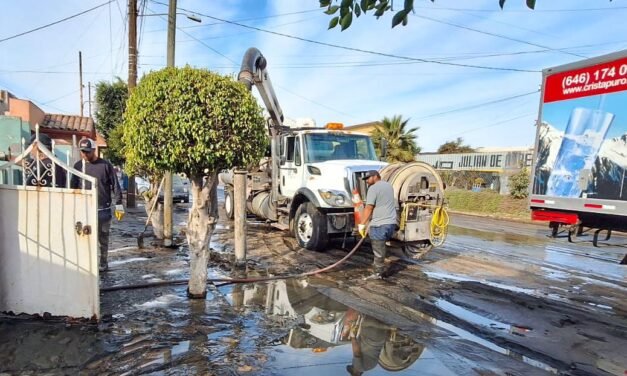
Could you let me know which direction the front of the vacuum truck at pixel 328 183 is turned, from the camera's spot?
facing the viewer and to the right of the viewer

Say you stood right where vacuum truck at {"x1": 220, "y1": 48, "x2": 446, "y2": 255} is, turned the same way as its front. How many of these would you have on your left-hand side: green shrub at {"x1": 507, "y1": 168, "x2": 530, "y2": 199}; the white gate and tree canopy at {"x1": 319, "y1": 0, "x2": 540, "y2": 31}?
1

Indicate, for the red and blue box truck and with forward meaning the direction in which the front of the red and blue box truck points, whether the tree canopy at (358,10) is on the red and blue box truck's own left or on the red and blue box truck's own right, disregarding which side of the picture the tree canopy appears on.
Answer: on the red and blue box truck's own right

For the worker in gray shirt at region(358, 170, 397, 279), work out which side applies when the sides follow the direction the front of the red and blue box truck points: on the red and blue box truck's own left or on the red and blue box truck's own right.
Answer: on the red and blue box truck's own right

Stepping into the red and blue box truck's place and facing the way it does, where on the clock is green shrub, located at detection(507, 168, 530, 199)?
The green shrub is roughly at 7 o'clock from the red and blue box truck.

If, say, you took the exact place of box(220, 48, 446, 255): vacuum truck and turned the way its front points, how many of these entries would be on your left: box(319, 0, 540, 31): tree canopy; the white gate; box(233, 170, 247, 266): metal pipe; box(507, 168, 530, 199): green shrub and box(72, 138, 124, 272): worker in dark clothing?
1

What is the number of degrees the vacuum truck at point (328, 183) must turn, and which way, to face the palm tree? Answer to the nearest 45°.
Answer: approximately 135° to its left

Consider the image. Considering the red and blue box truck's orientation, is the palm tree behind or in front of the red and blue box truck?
behind

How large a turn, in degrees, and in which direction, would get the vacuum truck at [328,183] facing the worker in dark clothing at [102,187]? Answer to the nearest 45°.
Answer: approximately 90° to its right

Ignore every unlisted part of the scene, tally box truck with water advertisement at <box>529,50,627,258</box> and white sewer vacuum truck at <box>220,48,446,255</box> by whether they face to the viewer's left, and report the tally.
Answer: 0

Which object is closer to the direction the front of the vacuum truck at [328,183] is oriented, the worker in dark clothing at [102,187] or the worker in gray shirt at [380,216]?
the worker in gray shirt

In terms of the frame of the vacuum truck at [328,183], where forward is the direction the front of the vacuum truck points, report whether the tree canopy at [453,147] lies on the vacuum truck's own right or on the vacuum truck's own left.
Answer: on the vacuum truck's own left

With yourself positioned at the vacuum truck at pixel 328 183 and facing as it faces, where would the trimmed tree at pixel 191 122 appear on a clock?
The trimmed tree is roughly at 2 o'clock from the vacuum truck.

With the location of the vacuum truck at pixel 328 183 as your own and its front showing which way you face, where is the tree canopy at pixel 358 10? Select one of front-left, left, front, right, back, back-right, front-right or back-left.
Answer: front-right
